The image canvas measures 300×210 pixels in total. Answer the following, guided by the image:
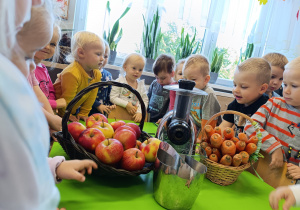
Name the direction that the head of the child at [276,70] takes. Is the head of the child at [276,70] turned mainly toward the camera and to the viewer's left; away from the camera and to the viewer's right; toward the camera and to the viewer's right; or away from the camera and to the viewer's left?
toward the camera and to the viewer's left

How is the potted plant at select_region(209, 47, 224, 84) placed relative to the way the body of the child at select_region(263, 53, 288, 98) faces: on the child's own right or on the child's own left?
on the child's own right

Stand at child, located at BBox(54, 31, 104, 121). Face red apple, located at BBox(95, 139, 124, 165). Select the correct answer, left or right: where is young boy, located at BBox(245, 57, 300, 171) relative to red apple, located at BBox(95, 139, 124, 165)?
left

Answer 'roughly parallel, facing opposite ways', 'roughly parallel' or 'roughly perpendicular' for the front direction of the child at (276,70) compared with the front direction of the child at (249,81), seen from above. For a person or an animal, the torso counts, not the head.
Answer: roughly parallel

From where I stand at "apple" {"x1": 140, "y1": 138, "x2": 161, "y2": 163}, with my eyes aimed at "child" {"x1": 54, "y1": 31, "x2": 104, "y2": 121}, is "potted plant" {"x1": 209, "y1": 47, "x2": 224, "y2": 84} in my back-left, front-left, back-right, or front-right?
front-right

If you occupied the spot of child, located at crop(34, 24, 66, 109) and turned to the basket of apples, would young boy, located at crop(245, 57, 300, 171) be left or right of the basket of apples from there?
left

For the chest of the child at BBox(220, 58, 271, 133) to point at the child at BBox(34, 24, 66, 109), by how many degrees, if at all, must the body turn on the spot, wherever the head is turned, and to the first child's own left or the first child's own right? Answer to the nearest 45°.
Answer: approximately 45° to the first child's own right

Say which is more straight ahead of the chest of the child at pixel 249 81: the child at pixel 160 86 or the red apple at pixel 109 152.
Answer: the red apple

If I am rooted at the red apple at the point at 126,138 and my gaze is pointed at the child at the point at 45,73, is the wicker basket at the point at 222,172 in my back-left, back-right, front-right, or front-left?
back-right

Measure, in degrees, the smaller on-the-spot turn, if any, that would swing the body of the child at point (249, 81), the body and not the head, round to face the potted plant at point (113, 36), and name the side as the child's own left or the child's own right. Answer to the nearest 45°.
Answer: approximately 90° to the child's own right

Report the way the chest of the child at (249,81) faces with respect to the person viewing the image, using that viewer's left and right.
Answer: facing the viewer and to the left of the viewer

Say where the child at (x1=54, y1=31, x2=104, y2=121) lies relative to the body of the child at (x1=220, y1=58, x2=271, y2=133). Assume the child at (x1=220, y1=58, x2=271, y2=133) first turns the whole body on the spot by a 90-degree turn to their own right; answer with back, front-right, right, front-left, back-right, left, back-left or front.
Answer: front-left

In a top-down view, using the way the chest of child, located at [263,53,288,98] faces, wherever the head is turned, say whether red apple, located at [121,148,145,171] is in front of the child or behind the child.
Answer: in front

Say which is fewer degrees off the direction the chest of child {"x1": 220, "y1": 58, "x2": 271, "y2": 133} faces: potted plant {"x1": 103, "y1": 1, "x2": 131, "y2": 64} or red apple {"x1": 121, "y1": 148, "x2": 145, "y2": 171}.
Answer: the red apple

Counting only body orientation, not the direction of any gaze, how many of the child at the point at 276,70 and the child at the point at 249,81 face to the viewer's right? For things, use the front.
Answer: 0
